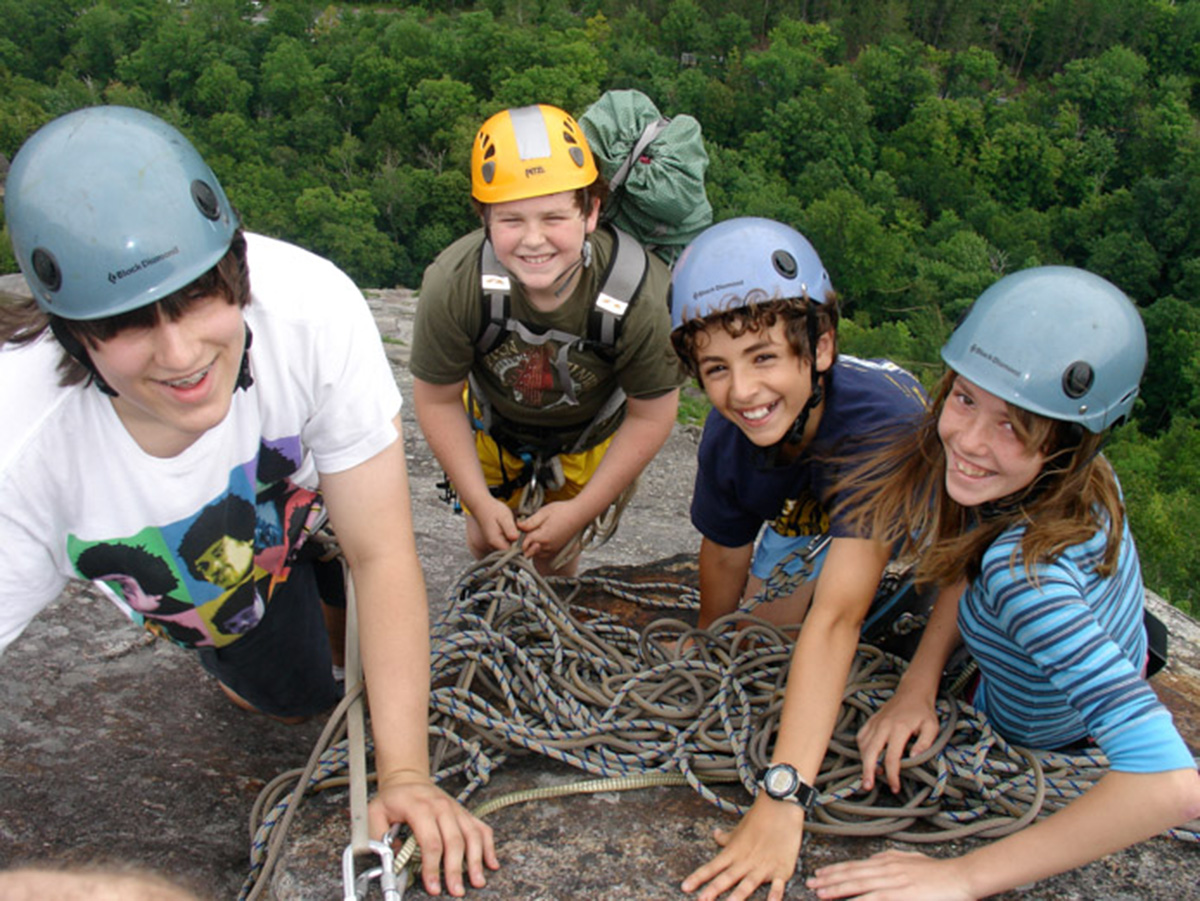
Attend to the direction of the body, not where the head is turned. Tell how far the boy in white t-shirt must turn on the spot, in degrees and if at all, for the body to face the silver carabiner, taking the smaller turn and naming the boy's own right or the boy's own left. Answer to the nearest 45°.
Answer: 0° — they already face it

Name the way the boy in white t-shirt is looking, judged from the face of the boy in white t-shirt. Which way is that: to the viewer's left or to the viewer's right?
to the viewer's right

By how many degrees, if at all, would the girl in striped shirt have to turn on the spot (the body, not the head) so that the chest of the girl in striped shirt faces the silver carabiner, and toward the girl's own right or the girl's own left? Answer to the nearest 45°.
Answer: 0° — they already face it

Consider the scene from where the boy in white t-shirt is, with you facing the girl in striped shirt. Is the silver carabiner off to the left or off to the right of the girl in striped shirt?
right

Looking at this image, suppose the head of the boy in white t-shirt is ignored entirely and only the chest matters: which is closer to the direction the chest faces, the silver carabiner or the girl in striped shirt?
the silver carabiner

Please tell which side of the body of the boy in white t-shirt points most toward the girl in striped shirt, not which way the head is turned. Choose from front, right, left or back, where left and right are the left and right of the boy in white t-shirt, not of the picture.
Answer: left

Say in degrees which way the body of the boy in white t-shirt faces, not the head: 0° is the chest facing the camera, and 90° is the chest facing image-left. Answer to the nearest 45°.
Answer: approximately 0°
